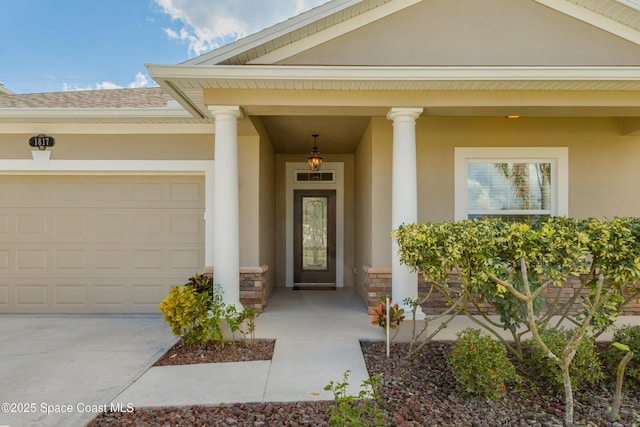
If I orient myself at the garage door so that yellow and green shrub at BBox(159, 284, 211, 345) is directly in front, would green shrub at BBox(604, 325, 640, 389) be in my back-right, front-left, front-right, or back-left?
front-left

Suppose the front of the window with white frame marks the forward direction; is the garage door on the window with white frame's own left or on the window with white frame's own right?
on the window with white frame's own right

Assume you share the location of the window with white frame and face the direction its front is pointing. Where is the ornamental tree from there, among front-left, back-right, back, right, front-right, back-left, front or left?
front

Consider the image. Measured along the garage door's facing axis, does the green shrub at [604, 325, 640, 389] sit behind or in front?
in front

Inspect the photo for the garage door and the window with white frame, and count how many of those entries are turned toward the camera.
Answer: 2

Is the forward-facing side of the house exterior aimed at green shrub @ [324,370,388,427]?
yes

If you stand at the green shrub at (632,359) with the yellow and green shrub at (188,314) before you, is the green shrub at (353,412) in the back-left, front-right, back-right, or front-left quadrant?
front-left

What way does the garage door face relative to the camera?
toward the camera

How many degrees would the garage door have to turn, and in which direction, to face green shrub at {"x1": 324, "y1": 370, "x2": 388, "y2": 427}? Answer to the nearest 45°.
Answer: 0° — it already faces it

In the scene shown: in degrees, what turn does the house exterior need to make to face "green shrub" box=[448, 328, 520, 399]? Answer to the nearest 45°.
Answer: approximately 45° to its left

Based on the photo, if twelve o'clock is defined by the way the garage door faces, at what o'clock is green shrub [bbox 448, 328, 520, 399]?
The green shrub is roughly at 11 o'clock from the garage door.

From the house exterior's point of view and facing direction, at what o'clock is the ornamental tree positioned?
The ornamental tree is roughly at 11 o'clock from the house exterior.

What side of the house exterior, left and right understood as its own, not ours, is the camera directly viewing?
front

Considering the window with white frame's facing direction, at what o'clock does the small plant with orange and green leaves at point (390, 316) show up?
The small plant with orange and green leaves is roughly at 1 o'clock from the window with white frame.
